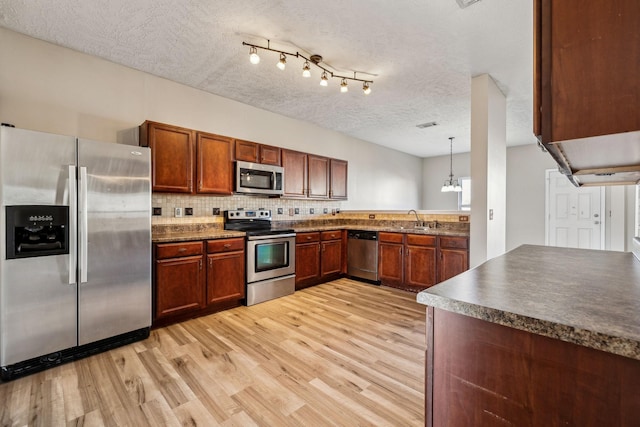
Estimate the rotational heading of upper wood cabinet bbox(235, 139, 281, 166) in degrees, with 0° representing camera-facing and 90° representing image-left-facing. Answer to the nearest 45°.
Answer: approximately 315°

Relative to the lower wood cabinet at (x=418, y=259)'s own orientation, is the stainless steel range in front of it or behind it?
in front

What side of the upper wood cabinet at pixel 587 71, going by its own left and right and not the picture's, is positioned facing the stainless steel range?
front

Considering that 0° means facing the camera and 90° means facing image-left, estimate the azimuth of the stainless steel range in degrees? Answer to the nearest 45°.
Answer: approximately 315°

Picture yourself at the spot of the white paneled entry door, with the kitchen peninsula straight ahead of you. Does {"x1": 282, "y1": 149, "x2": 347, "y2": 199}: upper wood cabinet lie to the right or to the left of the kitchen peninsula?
right

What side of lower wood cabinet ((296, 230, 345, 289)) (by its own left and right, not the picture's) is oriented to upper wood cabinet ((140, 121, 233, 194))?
right

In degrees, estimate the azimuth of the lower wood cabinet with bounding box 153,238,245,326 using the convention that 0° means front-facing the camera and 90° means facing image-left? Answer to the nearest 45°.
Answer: approximately 315°

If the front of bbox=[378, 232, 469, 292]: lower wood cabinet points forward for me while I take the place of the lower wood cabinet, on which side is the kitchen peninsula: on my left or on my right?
on my left

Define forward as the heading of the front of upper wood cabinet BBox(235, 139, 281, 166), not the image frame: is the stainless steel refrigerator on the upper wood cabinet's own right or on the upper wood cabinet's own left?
on the upper wood cabinet's own right

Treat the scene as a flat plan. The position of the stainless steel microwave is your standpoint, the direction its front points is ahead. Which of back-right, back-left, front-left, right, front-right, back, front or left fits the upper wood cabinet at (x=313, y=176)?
left

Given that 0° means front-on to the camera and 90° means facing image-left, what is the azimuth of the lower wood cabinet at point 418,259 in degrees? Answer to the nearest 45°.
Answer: approximately 45°
